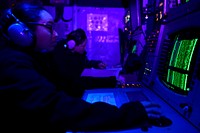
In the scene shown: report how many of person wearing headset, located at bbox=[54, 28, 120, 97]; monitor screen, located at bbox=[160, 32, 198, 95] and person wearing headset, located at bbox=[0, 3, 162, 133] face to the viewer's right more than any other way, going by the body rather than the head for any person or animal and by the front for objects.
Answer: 2

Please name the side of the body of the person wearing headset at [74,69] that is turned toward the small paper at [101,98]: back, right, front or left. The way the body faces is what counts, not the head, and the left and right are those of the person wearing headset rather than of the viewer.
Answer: right

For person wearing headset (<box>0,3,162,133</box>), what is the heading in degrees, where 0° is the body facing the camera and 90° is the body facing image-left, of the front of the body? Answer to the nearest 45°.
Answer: approximately 270°

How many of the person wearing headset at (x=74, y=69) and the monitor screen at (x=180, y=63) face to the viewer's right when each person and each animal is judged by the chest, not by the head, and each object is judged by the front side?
1

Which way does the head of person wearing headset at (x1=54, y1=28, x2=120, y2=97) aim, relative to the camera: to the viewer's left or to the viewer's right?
to the viewer's right

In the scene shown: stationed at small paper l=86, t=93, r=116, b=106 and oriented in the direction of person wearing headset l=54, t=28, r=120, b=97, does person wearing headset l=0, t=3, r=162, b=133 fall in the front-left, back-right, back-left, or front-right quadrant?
back-left

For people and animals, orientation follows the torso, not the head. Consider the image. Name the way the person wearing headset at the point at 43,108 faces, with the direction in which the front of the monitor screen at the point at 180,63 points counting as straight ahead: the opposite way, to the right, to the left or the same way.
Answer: the opposite way

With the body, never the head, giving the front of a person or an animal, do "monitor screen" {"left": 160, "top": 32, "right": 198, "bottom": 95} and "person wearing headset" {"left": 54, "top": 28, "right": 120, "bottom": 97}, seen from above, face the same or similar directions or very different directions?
very different directions

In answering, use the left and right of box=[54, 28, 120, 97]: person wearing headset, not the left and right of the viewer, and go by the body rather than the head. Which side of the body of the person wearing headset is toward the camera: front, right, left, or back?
right

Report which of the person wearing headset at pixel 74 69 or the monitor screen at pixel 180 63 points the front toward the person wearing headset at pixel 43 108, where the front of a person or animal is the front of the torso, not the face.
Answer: the monitor screen

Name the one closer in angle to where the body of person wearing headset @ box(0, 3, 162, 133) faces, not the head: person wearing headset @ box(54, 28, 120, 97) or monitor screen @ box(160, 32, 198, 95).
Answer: the monitor screen

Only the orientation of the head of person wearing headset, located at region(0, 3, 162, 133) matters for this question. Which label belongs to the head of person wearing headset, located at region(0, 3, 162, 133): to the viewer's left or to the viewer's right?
to the viewer's right
